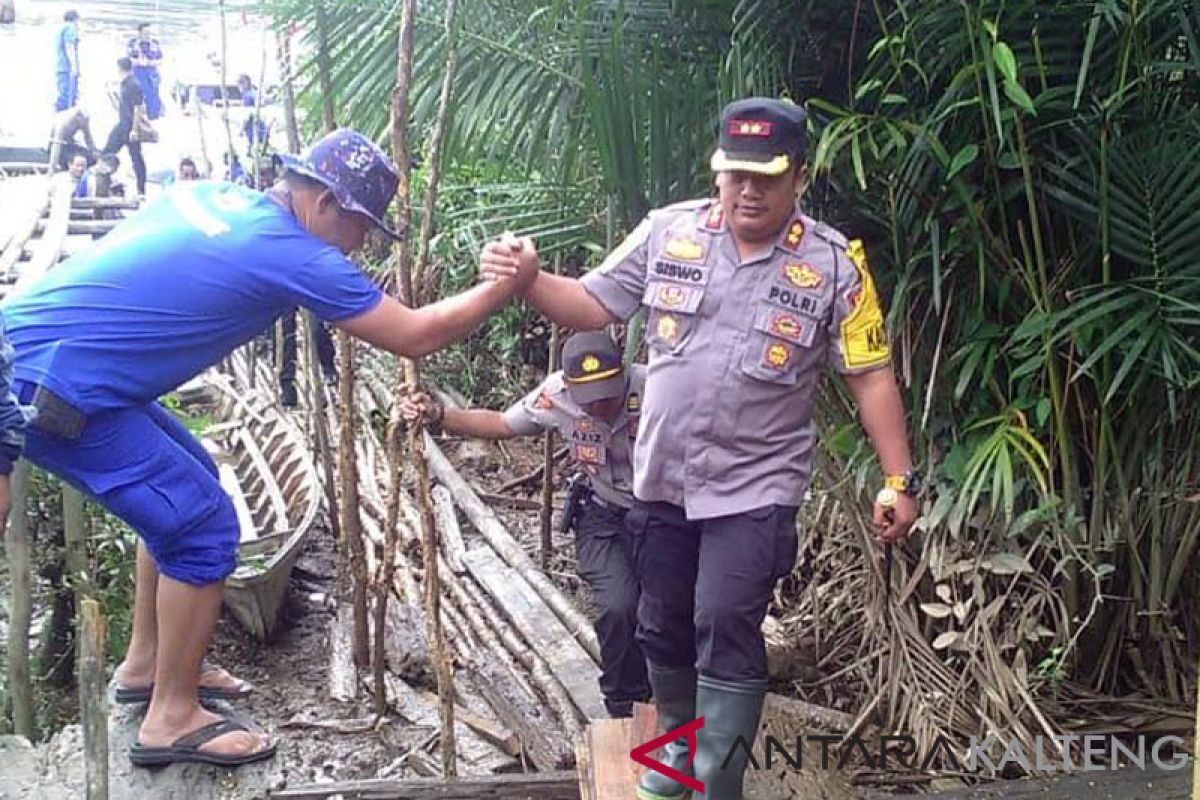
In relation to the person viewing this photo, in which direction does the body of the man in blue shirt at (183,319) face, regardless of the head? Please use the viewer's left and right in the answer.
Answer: facing to the right of the viewer

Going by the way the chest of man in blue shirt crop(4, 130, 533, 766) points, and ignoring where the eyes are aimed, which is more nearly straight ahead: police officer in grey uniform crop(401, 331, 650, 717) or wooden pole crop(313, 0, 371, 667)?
the police officer in grey uniform

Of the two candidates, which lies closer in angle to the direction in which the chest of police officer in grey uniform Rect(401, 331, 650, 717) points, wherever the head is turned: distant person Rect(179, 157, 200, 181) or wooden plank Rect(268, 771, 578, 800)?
the wooden plank

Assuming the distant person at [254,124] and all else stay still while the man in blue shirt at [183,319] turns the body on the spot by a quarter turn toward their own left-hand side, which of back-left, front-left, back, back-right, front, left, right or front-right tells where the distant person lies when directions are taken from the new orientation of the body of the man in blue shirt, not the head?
front

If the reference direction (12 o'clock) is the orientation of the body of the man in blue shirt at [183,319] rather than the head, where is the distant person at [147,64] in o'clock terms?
The distant person is roughly at 9 o'clock from the man in blue shirt.

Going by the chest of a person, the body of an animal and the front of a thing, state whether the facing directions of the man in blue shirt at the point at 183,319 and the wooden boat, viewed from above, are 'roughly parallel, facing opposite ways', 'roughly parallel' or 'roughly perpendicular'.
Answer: roughly perpendicular

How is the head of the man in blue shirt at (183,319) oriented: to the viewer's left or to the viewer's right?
to the viewer's right
